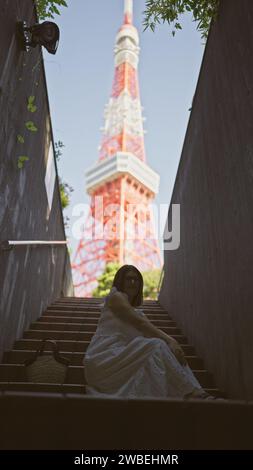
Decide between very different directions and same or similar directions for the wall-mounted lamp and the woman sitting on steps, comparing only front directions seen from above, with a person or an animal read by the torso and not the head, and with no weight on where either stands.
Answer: same or similar directions

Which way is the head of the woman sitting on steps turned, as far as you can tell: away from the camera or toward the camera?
toward the camera

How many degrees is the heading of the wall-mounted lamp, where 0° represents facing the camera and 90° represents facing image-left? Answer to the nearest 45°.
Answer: approximately 270°

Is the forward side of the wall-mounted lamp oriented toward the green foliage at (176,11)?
yes
